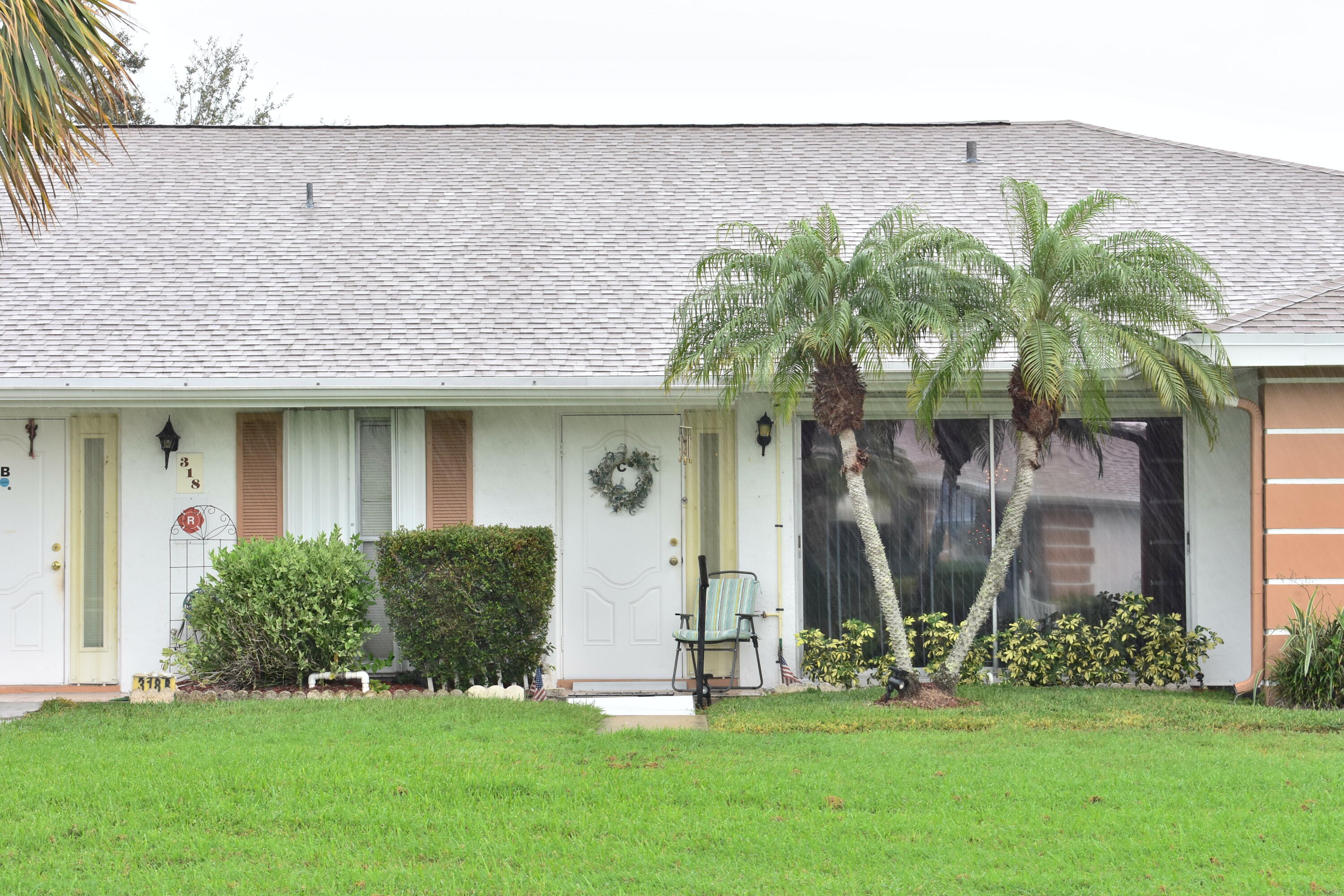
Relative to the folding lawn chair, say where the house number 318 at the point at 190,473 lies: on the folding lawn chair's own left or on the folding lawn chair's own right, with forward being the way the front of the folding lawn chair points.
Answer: on the folding lawn chair's own right

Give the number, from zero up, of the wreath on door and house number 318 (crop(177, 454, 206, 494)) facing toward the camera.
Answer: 2

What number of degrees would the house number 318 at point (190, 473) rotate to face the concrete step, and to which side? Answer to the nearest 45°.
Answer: approximately 45° to its left

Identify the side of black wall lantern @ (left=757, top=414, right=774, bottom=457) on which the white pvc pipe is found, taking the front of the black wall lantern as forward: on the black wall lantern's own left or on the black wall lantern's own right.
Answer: on the black wall lantern's own right

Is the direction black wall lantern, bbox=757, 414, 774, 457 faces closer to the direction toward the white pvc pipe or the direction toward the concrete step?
the concrete step

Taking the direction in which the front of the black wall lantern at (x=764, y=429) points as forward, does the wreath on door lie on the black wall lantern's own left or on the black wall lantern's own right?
on the black wall lantern's own right

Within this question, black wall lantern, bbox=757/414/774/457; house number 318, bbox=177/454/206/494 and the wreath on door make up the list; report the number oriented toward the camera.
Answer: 3

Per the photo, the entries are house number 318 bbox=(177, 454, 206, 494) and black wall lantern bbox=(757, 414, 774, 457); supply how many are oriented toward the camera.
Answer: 2

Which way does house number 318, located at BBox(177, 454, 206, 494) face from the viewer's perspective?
toward the camera

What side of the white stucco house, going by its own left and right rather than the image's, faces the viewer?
front

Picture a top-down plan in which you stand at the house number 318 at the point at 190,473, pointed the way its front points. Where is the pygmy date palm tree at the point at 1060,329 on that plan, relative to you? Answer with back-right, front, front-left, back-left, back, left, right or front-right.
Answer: front-left
